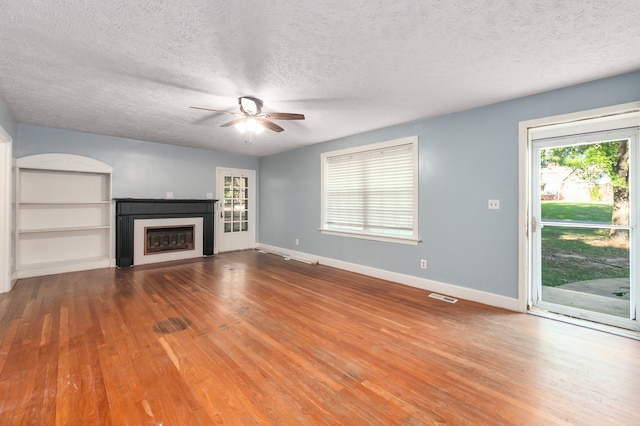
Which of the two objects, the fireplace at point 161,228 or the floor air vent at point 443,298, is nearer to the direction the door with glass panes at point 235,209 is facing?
the floor air vent

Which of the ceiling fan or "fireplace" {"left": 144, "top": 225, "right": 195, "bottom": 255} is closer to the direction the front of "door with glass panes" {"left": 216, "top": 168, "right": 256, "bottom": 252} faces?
the ceiling fan

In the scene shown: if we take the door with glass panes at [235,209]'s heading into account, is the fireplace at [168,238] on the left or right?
on its right

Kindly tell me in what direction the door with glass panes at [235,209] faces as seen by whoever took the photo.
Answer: facing the viewer and to the right of the viewer

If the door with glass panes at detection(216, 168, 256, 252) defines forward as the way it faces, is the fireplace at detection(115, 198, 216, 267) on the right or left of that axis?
on its right

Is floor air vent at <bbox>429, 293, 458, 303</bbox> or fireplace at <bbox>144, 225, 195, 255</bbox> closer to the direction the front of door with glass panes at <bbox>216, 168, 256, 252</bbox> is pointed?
the floor air vent

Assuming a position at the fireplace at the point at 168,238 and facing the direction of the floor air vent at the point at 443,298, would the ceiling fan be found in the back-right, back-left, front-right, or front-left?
front-right

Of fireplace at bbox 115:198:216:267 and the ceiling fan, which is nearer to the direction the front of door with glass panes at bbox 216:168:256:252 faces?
the ceiling fan

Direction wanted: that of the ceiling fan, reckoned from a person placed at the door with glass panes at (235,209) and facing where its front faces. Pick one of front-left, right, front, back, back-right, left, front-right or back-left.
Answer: front-right

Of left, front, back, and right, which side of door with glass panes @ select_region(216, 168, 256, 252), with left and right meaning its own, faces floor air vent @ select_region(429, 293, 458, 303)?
front
